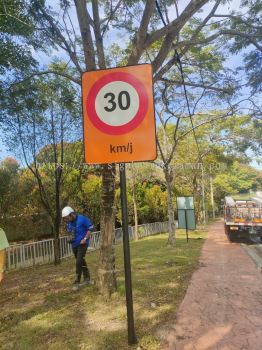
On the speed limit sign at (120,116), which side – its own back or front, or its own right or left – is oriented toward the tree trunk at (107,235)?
back

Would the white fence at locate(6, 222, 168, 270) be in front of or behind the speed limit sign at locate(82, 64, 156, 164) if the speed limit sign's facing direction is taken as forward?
behind

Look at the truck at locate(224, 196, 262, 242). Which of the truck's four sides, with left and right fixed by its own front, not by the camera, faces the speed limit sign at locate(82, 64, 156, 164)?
back

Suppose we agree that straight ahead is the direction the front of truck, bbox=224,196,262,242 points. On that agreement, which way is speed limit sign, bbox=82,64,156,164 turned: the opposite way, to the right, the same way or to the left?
the opposite way

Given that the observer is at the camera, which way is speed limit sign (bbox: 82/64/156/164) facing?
facing the viewer

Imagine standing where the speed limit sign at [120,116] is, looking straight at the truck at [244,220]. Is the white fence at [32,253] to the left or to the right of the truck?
left

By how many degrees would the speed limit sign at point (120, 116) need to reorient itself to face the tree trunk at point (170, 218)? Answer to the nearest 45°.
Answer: approximately 180°

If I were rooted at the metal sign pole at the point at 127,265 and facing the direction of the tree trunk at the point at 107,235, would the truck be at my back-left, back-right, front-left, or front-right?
front-right

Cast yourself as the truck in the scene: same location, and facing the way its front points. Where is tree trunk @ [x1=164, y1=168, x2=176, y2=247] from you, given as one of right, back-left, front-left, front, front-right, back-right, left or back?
back-left
